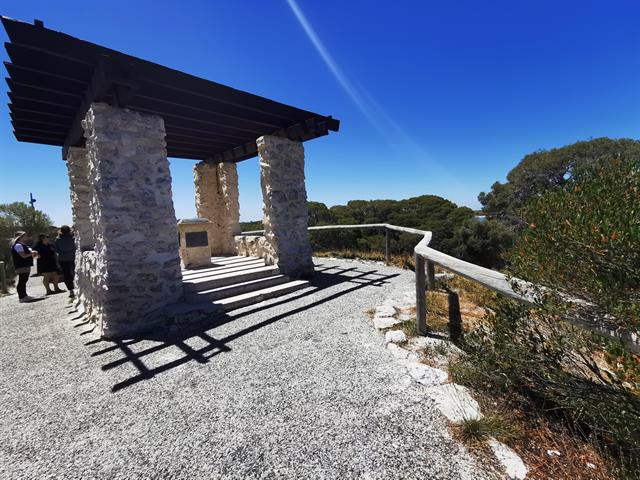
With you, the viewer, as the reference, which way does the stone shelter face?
facing the viewer and to the right of the viewer

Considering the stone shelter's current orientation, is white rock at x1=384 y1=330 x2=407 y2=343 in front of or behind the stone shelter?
in front

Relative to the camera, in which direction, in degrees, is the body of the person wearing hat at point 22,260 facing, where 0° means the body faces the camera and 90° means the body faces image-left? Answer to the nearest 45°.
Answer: approximately 270°

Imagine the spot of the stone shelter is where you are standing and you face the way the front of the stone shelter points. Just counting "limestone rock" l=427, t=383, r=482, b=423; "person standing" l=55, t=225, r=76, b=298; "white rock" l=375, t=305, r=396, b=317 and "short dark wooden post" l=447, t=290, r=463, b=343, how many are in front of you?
3

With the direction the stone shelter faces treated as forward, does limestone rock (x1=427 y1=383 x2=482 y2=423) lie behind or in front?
in front

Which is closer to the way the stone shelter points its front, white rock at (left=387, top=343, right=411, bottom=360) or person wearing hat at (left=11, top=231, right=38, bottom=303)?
the white rock

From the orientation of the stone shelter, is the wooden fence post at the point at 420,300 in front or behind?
in front

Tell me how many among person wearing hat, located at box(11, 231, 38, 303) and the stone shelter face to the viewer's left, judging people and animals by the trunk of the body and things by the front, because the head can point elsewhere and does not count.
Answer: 0

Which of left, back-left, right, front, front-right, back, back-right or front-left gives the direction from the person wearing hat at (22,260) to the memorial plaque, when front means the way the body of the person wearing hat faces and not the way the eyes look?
front-right

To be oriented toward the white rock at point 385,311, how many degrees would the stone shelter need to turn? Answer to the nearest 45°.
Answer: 0° — it already faces it
